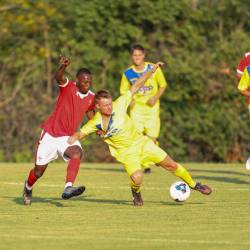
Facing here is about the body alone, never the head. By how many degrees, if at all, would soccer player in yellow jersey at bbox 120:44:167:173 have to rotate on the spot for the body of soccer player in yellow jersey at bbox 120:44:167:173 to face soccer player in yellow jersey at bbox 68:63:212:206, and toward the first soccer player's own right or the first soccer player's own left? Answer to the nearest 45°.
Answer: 0° — they already face them

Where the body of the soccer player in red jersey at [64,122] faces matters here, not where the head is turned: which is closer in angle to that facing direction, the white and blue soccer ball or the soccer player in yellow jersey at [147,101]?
the white and blue soccer ball

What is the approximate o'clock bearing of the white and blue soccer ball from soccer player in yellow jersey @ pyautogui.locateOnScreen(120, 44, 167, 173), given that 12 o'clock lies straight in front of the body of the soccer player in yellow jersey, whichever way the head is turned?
The white and blue soccer ball is roughly at 12 o'clock from the soccer player in yellow jersey.

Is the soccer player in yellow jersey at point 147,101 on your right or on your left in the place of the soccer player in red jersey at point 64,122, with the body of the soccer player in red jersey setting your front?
on your left

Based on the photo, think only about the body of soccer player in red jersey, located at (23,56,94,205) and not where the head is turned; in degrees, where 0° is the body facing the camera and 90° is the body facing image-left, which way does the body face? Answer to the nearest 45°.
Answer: approximately 315°
